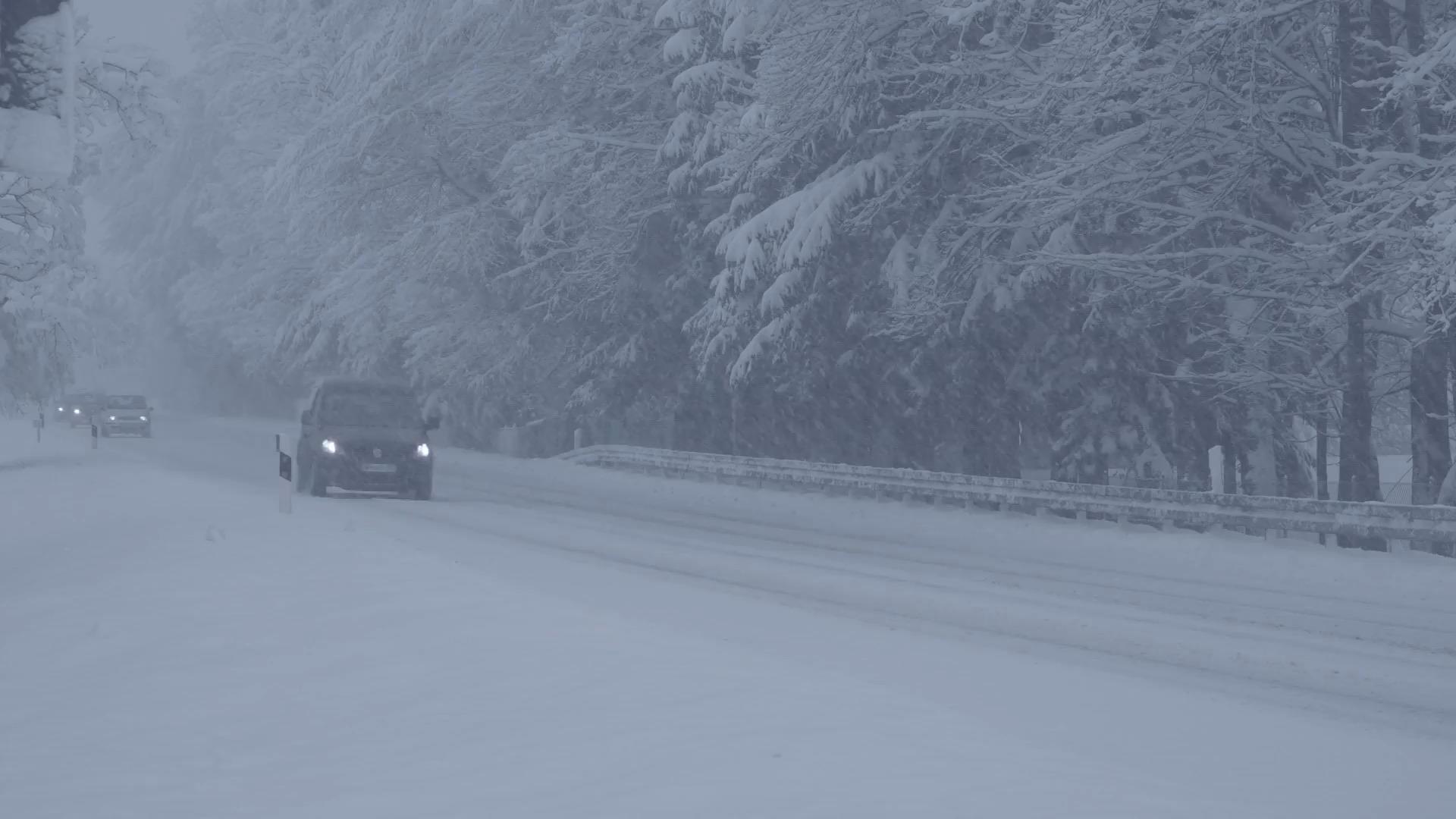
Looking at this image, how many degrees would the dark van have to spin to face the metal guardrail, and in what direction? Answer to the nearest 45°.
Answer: approximately 45° to its left

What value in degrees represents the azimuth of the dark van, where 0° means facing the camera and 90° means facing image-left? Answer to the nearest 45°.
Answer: approximately 0°
